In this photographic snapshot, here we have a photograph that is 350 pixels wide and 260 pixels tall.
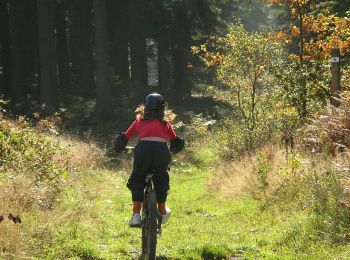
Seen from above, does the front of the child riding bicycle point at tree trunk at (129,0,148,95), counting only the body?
yes

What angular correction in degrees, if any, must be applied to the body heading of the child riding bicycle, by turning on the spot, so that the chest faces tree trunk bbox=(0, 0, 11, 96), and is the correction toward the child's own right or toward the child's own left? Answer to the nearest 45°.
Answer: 0° — they already face it

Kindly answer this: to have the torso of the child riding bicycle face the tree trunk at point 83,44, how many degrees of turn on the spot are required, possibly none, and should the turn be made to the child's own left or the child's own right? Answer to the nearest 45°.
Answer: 0° — they already face it

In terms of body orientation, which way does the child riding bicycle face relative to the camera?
away from the camera

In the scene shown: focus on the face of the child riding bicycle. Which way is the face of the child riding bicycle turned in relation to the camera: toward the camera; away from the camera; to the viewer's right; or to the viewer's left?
away from the camera

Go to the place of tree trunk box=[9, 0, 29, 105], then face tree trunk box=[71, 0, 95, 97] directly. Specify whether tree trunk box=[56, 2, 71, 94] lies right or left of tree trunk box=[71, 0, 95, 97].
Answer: left

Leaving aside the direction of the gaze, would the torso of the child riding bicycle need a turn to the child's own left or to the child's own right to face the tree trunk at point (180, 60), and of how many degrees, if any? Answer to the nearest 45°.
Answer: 0° — they already face it
